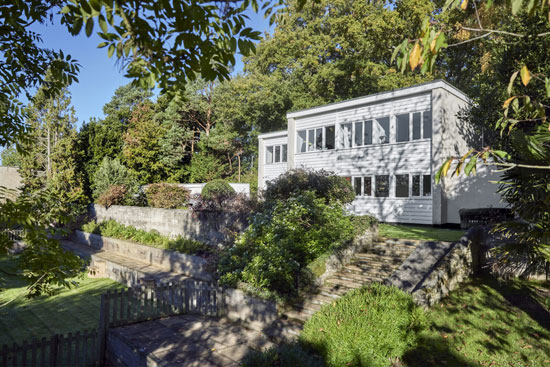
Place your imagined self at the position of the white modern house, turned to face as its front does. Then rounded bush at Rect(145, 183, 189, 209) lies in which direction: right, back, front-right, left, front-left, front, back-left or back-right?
front-right

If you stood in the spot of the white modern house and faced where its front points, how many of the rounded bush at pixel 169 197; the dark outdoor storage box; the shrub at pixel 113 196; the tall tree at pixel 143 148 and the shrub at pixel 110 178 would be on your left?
1

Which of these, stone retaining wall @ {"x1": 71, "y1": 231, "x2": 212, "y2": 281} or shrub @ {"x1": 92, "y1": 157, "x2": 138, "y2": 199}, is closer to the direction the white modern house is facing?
the stone retaining wall

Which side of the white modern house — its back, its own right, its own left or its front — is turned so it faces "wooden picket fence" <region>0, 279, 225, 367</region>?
front

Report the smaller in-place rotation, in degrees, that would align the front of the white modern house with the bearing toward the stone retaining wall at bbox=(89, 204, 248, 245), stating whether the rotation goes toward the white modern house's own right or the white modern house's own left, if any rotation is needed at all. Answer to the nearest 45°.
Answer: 0° — it already faces it

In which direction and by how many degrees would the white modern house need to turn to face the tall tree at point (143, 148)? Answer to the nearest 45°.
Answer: approximately 45° to its right

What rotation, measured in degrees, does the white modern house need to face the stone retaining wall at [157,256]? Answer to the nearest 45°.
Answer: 0° — it already faces it

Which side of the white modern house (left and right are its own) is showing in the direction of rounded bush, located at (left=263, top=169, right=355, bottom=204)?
front

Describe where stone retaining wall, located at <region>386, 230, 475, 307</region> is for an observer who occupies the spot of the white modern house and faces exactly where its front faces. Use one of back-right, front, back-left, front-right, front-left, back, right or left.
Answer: front-left

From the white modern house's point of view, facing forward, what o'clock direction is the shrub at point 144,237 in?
The shrub is roughly at 1 o'clock from the white modern house.

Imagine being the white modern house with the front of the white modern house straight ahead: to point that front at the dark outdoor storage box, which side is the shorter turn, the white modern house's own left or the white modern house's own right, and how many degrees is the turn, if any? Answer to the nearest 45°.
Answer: approximately 90° to the white modern house's own left

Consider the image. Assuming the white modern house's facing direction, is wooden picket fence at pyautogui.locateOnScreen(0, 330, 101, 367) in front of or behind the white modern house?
in front

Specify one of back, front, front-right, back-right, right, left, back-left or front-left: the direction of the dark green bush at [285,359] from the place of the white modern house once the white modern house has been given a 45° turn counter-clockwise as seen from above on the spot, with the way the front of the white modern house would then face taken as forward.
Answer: front

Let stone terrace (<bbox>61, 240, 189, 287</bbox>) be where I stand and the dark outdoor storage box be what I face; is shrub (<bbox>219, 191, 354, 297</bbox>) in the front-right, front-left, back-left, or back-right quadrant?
front-right
